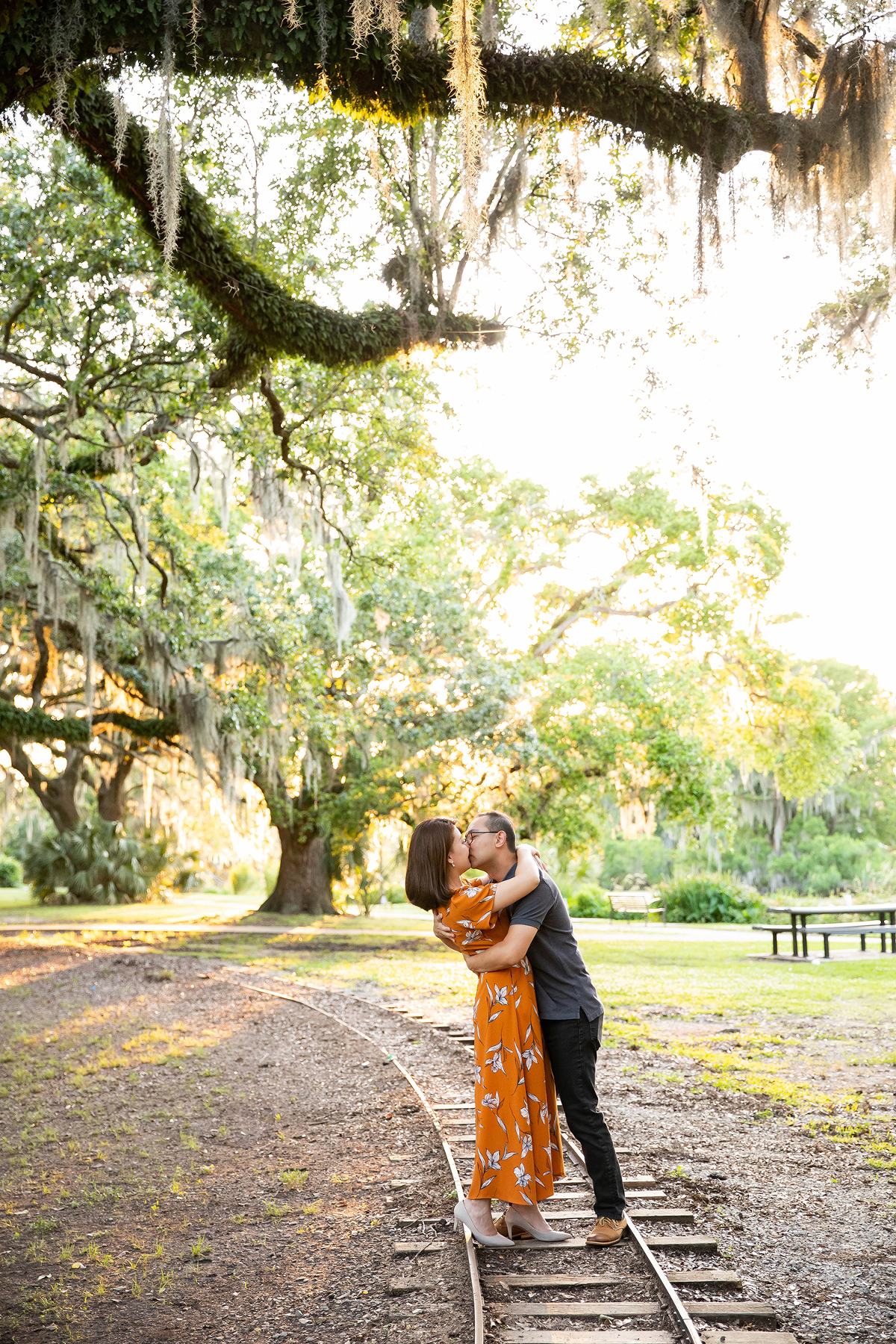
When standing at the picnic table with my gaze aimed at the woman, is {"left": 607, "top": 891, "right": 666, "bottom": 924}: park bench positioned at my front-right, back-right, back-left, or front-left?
back-right

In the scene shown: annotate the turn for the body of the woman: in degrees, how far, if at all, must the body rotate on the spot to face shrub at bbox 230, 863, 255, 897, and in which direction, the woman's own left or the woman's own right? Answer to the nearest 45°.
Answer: approximately 90° to the woman's own left

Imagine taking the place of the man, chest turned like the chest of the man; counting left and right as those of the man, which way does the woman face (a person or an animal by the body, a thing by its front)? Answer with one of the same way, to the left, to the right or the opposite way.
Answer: the opposite way

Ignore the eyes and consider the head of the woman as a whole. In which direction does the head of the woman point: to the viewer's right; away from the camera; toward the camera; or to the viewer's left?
to the viewer's right

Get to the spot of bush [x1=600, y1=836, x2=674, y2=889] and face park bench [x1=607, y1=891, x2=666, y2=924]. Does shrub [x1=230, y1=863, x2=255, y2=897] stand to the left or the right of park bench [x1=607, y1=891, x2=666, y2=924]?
right

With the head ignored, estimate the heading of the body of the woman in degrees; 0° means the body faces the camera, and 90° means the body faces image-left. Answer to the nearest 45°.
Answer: approximately 270°

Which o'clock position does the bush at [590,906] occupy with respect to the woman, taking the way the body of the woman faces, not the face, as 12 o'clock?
The bush is roughly at 9 o'clock from the woman.

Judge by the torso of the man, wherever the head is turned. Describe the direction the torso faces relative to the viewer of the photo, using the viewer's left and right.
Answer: facing to the left of the viewer

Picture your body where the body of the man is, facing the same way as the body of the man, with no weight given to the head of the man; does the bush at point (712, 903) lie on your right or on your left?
on your right

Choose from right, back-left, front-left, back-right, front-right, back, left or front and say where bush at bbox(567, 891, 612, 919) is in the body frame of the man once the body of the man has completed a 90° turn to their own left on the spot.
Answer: back

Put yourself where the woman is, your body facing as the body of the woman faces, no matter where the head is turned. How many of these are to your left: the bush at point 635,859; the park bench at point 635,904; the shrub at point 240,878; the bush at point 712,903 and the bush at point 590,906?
5

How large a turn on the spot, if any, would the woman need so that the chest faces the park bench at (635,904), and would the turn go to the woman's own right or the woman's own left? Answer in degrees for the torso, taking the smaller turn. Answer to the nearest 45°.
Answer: approximately 90° to the woman's own left

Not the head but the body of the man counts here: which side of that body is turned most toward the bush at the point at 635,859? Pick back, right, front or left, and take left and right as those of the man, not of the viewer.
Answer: right

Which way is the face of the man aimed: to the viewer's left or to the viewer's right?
to the viewer's left

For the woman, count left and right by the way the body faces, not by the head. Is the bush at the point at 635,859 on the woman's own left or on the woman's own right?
on the woman's own left
